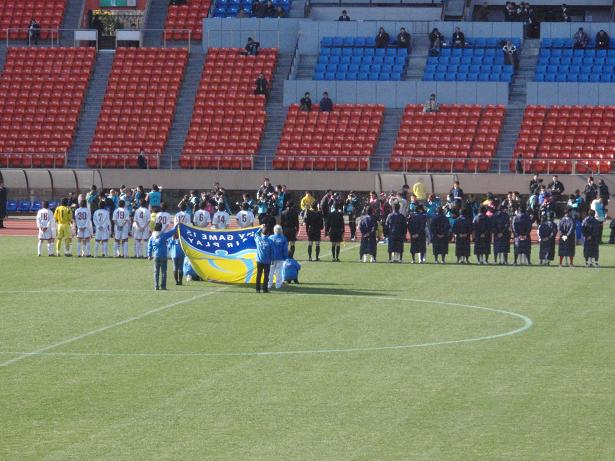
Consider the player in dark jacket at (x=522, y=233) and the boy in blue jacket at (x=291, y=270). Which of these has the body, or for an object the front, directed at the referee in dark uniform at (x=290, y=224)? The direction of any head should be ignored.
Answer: the boy in blue jacket

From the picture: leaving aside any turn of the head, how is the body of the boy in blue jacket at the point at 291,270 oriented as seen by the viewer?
away from the camera
